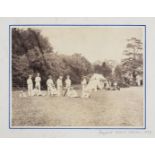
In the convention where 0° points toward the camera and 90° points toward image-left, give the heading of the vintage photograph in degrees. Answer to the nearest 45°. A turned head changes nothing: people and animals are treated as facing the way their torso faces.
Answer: approximately 0°
